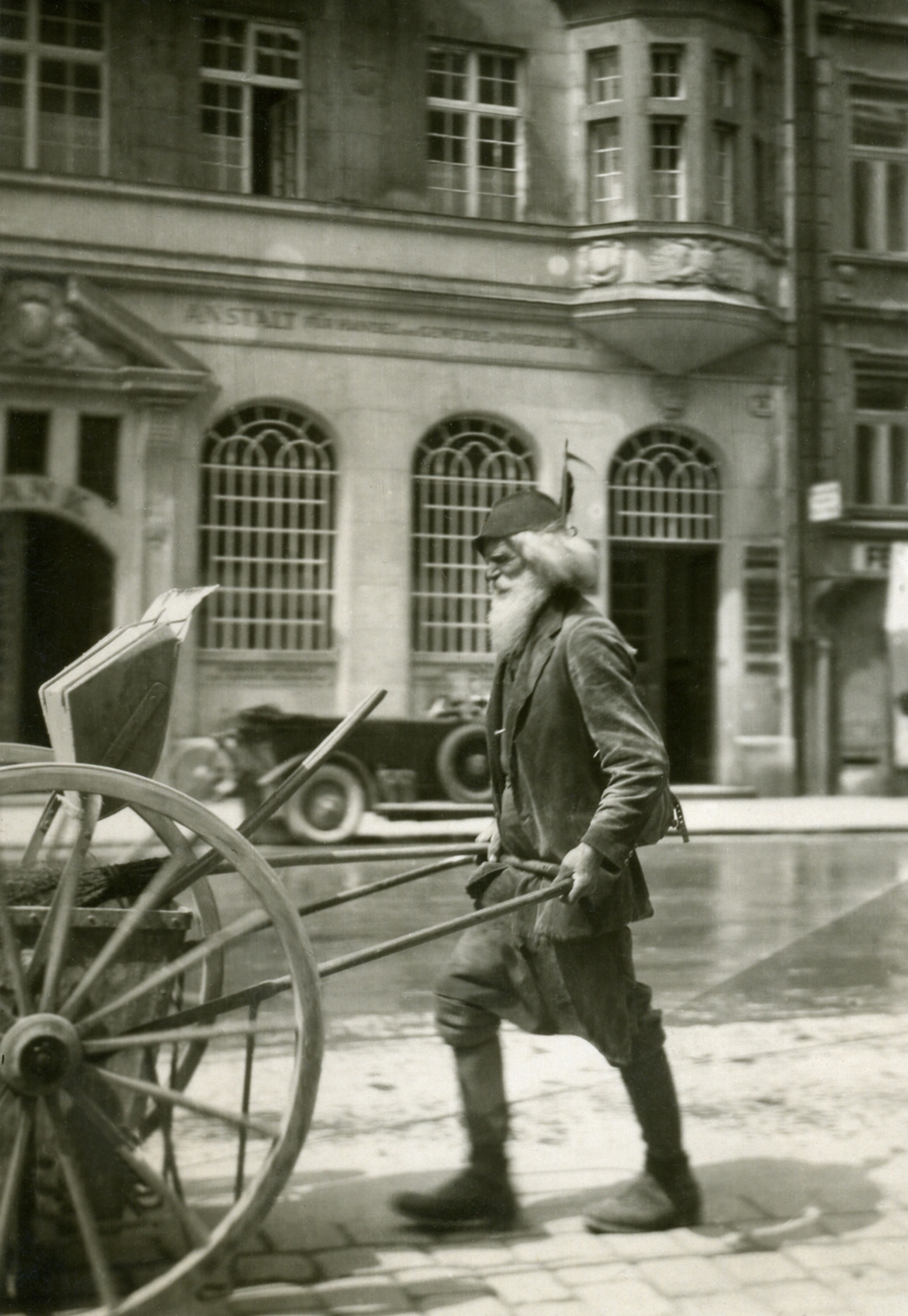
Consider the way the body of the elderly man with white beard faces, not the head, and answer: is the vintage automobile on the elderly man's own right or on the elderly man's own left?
on the elderly man's own right

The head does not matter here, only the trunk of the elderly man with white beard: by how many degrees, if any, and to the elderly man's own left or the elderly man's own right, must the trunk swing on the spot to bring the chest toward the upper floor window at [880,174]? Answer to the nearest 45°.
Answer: approximately 135° to the elderly man's own right

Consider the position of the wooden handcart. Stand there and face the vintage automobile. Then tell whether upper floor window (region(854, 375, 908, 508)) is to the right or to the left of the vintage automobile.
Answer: right

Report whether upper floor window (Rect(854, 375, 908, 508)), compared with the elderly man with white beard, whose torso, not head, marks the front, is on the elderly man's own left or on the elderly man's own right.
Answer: on the elderly man's own right

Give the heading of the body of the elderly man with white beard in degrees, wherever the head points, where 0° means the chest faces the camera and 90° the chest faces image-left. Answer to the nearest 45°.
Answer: approximately 90°

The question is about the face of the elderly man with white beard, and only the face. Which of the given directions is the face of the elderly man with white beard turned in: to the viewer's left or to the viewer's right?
to the viewer's left
